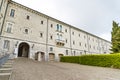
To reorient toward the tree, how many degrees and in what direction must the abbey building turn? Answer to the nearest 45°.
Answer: approximately 45° to its left

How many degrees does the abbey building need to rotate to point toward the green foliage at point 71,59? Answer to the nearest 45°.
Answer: approximately 45° to its left

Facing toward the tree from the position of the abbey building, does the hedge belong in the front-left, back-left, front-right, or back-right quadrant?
front-right

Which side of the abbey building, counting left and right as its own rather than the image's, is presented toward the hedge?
front

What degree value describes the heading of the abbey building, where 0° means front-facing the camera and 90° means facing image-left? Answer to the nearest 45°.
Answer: approximately 315°
